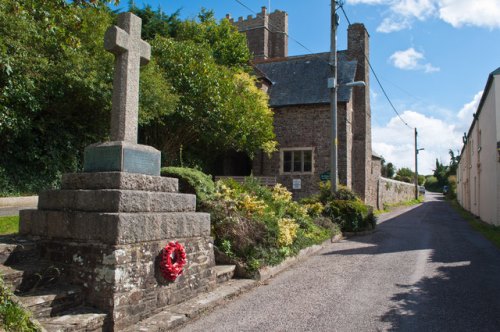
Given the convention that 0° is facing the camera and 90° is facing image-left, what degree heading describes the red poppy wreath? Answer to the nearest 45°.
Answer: approximately 315°

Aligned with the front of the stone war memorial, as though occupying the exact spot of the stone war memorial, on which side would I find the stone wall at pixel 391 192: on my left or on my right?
on my left

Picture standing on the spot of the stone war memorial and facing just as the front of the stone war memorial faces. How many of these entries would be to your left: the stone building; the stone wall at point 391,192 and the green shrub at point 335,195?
3

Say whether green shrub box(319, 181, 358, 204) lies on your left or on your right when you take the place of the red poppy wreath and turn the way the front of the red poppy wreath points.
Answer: on your left

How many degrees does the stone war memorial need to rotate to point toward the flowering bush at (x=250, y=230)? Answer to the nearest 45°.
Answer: approximately 90° to its left

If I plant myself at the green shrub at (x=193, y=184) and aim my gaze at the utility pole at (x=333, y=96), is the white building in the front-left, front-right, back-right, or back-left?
front-right

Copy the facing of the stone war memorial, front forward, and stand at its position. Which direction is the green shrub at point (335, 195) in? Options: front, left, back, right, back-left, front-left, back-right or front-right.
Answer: left

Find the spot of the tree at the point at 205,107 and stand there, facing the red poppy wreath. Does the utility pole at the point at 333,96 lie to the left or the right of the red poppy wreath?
left

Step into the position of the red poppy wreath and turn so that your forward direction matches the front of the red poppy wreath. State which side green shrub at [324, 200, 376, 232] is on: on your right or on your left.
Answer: on your left

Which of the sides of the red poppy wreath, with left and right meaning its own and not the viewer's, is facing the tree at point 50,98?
back

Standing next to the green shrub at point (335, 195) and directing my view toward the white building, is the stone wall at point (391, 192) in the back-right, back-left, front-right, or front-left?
front-left

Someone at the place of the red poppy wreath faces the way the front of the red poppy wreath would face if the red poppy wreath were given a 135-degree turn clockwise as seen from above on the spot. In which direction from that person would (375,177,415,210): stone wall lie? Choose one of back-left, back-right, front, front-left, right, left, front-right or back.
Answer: back-right
